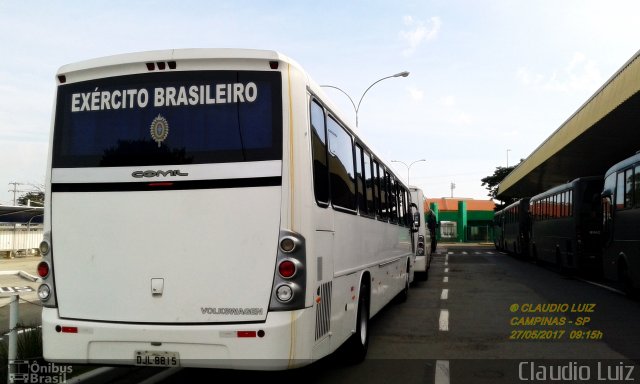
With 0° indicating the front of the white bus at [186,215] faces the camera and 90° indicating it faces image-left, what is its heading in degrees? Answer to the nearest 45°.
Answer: approximately 225°

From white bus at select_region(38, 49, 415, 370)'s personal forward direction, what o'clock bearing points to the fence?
The fence is roughly at 10 o'clock from the white bus.
